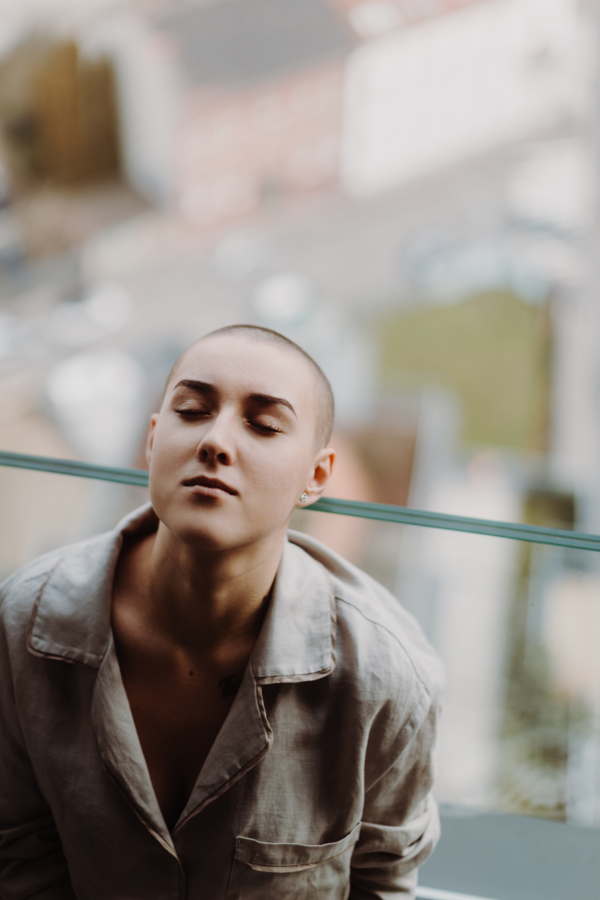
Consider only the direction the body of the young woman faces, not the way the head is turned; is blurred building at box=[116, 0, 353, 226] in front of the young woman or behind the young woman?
behind

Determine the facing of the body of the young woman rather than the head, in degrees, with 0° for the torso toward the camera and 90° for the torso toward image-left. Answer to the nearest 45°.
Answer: approximately 0°

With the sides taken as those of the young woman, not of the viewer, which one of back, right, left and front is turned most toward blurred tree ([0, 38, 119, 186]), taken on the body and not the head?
back

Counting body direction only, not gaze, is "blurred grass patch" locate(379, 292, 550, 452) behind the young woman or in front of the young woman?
behind
